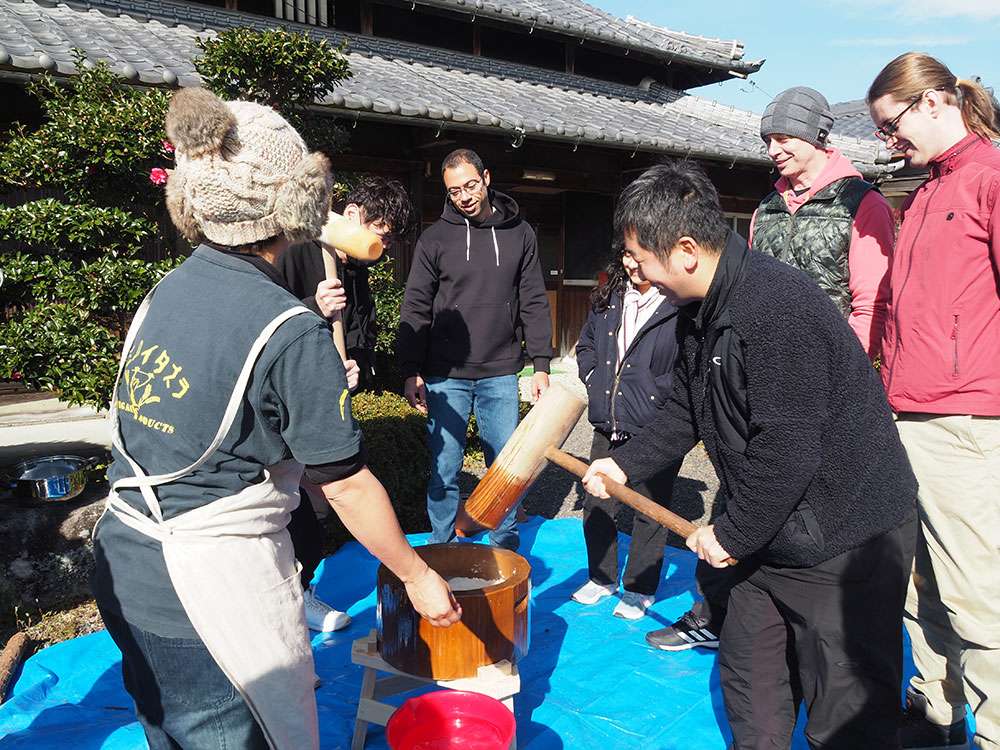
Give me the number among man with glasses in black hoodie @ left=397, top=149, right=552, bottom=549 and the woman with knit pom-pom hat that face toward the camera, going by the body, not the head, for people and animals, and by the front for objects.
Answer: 1

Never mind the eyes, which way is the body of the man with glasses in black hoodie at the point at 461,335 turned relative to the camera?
toward the camera

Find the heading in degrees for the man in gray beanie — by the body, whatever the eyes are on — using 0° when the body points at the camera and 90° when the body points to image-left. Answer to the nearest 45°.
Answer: approximately 45°

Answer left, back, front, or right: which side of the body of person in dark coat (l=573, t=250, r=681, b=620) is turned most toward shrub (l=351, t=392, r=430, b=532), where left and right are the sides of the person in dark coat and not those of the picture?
right

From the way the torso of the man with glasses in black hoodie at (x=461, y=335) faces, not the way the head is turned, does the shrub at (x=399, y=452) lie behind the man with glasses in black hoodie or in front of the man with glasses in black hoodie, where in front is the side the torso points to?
behind

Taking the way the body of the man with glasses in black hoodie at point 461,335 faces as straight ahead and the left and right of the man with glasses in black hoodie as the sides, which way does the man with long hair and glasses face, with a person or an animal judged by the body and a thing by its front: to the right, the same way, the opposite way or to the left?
to the right

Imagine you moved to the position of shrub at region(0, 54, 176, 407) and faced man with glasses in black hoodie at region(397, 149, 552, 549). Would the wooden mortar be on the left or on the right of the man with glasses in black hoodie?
right

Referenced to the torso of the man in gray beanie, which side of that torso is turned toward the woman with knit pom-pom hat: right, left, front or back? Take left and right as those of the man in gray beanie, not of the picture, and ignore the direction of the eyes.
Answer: front

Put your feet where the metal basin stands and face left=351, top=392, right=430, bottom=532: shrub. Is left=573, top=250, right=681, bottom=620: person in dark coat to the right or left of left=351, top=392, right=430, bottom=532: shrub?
right

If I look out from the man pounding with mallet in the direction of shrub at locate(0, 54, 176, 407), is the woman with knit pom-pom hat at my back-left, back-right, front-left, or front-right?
front-left

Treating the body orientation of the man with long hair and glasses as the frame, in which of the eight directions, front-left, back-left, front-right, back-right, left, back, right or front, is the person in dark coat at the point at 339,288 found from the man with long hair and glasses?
front-right

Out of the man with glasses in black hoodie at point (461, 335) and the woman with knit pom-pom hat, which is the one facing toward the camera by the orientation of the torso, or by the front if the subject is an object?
the man with glasses in black hoodie

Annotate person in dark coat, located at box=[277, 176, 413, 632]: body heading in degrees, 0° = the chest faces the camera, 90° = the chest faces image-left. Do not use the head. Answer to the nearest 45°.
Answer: approximately 315°

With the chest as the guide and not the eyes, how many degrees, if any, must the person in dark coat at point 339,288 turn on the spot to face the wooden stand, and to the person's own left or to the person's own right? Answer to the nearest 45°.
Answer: approximately 45° to the person's own right

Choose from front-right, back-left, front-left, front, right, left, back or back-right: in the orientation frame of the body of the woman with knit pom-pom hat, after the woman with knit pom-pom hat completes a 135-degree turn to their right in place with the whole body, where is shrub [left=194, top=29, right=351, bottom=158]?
back

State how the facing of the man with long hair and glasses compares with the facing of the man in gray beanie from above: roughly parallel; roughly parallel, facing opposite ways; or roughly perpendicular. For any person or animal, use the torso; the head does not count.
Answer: roughly parallel

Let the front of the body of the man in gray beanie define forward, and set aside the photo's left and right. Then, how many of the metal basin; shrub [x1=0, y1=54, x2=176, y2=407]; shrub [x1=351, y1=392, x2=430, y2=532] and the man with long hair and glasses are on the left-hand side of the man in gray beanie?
1
